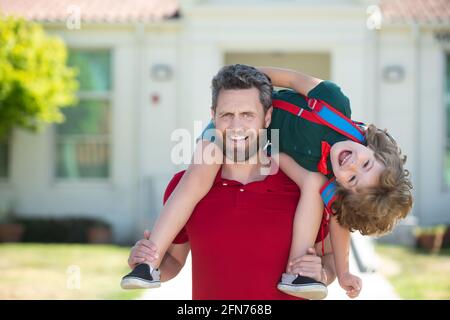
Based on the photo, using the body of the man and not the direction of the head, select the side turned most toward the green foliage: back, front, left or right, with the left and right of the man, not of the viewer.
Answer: back

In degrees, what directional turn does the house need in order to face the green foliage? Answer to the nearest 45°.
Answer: approximately 45° to its right

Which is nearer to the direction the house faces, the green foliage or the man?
the man

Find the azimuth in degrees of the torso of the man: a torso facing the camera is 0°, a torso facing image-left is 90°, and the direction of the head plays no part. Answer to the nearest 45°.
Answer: approximately 0°

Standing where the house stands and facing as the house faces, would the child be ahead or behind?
ahead

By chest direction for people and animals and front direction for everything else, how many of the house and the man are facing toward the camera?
2

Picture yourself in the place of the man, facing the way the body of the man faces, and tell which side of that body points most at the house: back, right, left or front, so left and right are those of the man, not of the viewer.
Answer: back

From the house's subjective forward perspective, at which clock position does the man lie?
The man is roughly at 12 o'clock from the house.
